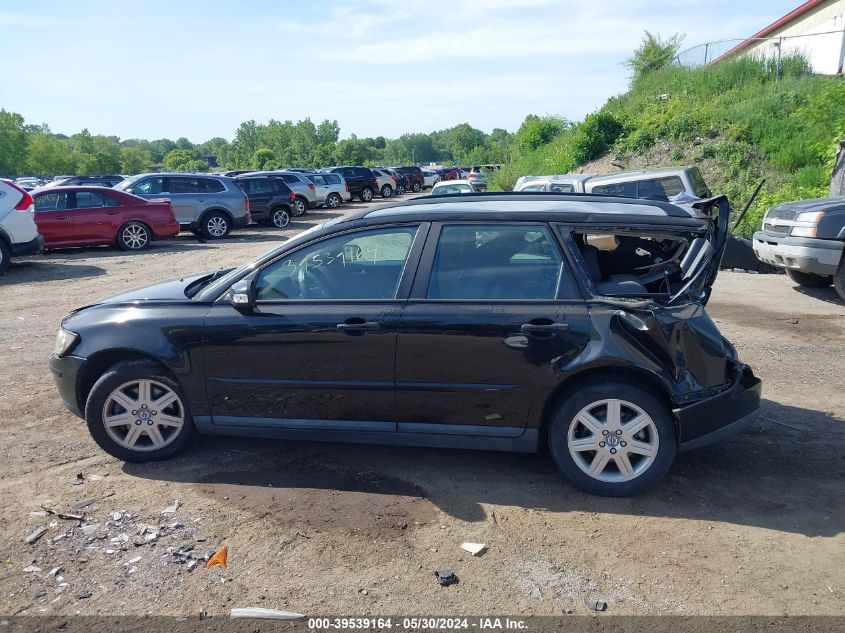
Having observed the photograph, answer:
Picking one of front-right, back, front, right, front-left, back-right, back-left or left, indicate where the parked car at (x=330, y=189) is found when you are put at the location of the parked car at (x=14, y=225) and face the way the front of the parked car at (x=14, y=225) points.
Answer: back-right

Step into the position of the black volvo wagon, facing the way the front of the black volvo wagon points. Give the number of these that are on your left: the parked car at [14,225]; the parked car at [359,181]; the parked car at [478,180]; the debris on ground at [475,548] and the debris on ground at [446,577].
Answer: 2

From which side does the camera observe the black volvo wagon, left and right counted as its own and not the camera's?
left

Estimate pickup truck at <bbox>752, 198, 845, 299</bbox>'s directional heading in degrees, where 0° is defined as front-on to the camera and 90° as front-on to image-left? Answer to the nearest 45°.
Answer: approximately 45°

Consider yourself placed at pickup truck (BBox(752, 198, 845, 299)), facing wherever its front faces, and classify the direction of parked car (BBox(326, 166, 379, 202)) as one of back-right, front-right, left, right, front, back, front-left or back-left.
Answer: right

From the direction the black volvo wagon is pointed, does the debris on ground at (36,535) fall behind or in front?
in front

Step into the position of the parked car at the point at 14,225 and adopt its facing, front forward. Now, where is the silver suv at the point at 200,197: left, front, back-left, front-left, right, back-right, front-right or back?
back-right

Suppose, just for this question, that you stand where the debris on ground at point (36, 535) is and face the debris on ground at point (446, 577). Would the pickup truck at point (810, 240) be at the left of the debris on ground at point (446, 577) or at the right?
left
